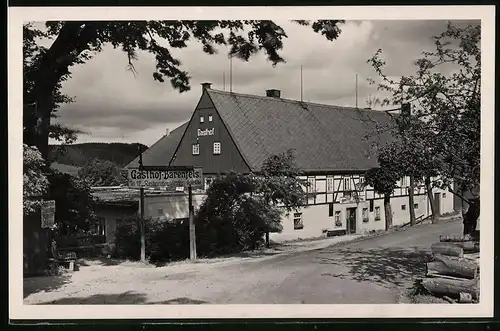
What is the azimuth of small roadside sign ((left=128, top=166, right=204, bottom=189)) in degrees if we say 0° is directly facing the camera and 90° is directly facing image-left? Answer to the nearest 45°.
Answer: approximately 0°
